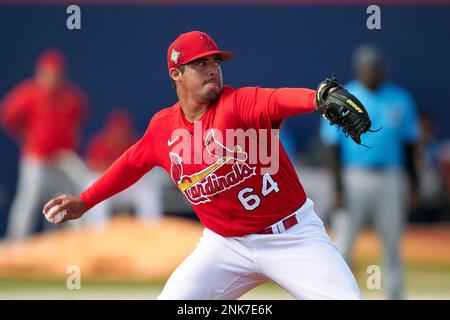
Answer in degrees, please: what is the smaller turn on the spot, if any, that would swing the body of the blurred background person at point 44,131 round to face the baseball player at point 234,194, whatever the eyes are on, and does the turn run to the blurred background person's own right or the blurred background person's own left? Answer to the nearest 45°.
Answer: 0° — they already face them

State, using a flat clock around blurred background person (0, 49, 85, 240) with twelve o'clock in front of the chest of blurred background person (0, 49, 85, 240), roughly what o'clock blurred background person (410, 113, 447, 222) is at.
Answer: blurred background person (410, 113, 447, 222) is roughly at 9 o'clock from blurred background person (0, 49, 85, 240).

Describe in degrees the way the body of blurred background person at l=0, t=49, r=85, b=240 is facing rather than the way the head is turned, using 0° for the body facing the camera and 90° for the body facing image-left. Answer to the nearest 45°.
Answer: approximately 0°

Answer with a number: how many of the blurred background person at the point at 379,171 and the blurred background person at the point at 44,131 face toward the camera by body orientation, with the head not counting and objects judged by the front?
2

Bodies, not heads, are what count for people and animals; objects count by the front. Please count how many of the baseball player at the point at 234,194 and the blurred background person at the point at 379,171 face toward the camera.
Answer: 2

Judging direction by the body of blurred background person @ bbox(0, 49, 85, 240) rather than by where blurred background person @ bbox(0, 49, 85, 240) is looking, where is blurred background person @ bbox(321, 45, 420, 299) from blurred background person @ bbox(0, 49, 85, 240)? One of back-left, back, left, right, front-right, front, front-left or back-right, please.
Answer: front-left

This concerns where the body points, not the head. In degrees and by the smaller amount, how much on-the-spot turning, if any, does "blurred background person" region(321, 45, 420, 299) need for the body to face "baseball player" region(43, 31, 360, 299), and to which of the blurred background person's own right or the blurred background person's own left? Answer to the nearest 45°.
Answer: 0° — they already face them

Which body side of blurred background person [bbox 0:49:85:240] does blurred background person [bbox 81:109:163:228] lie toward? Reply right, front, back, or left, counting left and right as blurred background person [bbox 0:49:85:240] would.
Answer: left
